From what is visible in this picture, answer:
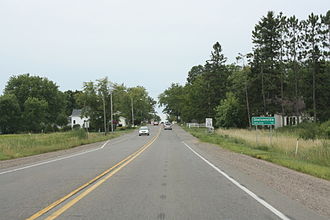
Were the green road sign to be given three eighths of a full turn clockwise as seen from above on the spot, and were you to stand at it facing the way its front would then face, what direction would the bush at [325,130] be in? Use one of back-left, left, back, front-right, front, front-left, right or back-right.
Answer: right

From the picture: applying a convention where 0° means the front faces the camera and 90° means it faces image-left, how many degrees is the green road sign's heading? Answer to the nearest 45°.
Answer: approximately 0°
